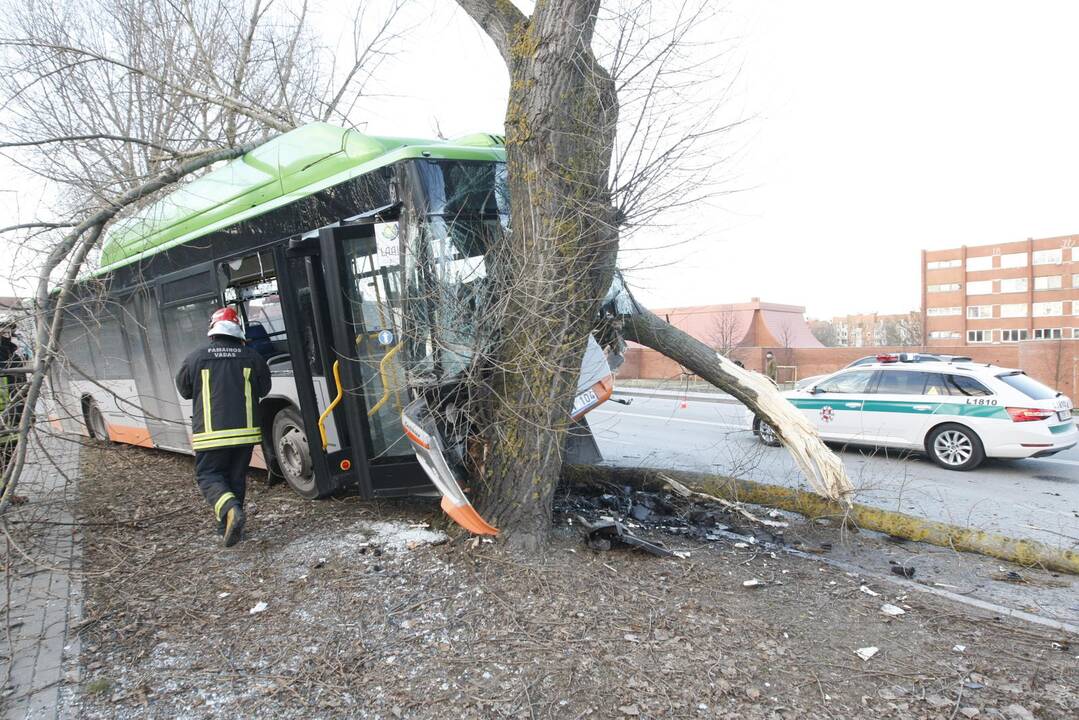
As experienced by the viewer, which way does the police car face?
facing away from the viewer and to the left of the viewer

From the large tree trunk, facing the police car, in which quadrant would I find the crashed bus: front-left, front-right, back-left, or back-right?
back-left

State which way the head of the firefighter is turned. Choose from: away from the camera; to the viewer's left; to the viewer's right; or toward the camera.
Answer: away from the camera

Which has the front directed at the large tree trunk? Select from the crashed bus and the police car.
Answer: the crashed bus

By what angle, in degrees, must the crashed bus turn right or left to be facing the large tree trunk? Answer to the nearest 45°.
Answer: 0° — it already faces it

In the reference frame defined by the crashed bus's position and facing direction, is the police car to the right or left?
on its left

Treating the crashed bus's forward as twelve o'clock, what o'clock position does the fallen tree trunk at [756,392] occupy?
The fallen tree trunk is roughly at 11 o'clock from the crashed bus.

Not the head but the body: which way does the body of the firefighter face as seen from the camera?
away from the camera

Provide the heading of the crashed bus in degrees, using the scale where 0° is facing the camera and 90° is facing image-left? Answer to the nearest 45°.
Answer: approximately 315°

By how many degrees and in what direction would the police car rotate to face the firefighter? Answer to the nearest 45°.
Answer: approximately 90° to its left

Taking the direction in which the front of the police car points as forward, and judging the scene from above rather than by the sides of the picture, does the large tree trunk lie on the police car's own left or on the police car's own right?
on the police car's own left

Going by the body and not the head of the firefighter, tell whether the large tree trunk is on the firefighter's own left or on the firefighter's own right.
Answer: on the firefighter's own right
